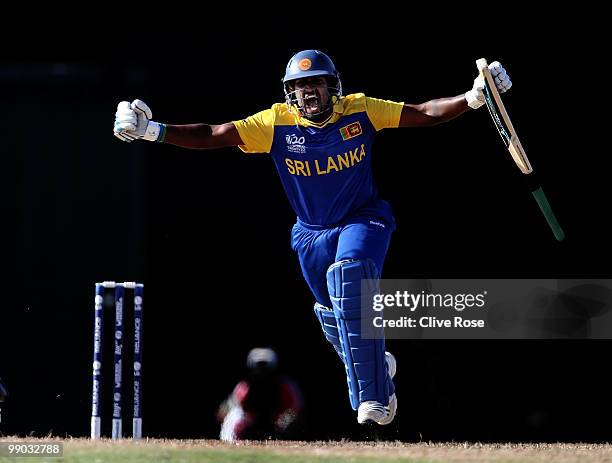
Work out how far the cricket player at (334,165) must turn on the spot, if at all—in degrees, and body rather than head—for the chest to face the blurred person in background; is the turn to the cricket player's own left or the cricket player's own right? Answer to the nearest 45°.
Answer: approximately 180°

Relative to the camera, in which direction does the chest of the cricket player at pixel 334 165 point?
toward the camera
